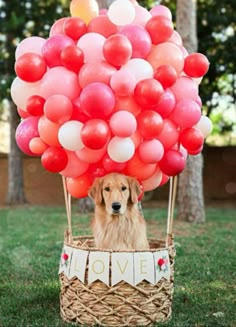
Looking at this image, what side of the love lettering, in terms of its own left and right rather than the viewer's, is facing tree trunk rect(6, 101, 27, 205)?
back

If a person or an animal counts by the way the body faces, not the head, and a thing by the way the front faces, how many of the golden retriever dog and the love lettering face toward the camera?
2

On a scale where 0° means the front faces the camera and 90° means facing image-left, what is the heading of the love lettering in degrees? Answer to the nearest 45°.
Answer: approximately 0°

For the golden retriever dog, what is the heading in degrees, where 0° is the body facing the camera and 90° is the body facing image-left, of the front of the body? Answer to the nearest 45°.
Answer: approximately 0°

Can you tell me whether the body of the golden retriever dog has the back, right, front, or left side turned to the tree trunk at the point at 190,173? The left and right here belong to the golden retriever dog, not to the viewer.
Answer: back
